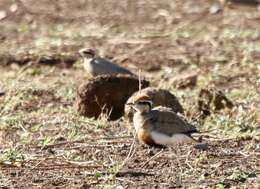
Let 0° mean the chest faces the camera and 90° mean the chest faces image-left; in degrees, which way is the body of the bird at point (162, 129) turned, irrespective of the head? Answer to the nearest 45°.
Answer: approximately 90°

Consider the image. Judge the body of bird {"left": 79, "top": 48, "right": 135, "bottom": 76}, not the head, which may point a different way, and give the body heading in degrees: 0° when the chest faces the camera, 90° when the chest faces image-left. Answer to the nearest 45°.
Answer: approximately 90°

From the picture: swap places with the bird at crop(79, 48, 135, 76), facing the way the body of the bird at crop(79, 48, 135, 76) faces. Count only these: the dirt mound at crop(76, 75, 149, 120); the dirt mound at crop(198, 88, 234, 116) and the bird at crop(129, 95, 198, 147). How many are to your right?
0

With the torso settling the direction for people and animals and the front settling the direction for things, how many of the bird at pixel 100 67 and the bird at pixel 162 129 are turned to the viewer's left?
2

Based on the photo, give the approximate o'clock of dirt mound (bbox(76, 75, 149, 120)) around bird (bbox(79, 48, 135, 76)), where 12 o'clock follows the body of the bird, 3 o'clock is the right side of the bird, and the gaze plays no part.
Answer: The dirt mound is roughly at 9 o'clock from the bird.

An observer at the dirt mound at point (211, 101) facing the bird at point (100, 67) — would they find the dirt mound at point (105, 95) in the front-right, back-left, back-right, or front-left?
front-left

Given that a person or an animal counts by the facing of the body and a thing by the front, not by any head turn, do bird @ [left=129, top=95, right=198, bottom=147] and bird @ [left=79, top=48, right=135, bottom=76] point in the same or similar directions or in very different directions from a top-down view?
same or similar directions

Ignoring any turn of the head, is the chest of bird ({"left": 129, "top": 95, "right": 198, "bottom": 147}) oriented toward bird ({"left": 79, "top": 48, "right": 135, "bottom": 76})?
no

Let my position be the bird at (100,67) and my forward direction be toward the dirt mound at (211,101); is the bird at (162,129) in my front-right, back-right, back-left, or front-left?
front-right

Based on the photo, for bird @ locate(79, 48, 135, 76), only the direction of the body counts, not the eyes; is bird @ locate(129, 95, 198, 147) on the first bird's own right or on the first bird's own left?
on the first bird's own left
